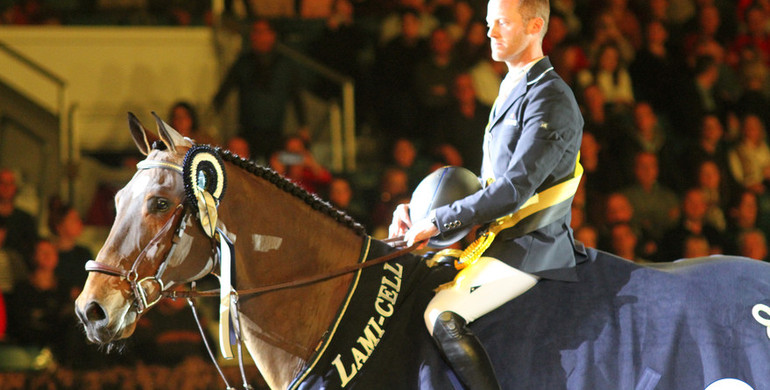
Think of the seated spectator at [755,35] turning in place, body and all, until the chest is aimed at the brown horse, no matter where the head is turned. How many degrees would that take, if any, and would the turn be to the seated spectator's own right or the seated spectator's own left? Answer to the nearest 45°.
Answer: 0° — they already face it

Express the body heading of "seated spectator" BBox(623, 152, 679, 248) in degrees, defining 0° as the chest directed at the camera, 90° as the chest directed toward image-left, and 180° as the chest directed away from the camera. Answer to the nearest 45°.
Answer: approximately 0°

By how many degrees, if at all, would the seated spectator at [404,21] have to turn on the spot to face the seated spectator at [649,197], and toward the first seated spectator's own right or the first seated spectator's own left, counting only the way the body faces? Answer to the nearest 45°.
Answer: approximately 45° to the first seated spectator's own left

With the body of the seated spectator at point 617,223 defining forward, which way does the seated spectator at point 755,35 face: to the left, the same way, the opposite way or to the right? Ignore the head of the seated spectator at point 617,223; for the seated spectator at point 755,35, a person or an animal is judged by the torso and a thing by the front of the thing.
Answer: the same way

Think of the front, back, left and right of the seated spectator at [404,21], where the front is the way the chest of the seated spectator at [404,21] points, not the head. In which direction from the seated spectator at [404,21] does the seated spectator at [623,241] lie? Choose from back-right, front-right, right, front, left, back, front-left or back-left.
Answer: front-left

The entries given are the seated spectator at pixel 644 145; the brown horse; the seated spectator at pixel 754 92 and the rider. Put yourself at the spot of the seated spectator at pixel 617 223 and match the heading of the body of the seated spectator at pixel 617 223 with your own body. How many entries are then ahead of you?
2

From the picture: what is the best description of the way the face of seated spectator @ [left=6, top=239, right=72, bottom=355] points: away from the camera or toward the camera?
toward the camera

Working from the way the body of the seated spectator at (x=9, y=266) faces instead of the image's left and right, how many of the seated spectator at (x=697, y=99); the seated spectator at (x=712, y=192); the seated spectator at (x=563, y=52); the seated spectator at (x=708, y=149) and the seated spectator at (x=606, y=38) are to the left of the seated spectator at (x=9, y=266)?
5

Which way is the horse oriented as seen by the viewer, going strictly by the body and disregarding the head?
to the viewer's left

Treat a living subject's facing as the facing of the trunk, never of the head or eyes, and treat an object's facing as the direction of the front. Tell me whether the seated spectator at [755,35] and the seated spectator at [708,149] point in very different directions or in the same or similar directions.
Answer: same or similar directions

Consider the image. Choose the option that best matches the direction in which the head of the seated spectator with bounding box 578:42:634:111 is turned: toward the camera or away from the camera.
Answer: toward the camera

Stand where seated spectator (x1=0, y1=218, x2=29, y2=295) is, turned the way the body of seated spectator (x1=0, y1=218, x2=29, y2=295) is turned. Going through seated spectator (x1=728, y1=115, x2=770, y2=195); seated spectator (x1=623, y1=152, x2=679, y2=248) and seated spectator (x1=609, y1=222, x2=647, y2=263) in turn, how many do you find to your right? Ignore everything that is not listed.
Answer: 0

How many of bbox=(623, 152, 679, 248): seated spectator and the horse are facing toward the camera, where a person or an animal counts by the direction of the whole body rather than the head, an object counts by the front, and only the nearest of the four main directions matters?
1

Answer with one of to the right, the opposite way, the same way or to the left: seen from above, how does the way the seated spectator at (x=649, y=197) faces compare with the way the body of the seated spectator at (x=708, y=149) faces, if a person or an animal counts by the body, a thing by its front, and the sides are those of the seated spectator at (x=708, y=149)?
the same way

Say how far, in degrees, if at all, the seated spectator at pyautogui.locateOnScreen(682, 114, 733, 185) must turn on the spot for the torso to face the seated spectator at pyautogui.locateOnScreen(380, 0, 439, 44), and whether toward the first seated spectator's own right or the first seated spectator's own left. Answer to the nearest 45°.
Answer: approximately 90° to the first seated spectator's own right

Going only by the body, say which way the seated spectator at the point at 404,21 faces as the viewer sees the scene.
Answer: toward the camera

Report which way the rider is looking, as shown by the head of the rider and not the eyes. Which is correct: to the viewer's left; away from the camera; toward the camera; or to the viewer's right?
to the viewer's left

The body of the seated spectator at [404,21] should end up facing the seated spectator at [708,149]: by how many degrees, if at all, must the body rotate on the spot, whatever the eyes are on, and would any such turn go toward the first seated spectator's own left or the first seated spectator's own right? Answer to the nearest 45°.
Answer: approximately 90° to the first seated spectator's own left

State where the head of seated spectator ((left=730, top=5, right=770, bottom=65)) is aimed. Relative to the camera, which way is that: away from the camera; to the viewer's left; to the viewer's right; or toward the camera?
toward the camera

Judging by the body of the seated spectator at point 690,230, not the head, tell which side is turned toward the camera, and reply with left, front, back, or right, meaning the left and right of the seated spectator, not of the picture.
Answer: front

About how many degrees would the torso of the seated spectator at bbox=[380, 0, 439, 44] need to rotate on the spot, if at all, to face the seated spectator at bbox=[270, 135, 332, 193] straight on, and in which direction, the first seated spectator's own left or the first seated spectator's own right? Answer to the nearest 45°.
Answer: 0° — they already face them

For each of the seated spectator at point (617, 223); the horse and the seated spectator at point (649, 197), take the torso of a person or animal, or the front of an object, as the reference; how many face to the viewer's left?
1
